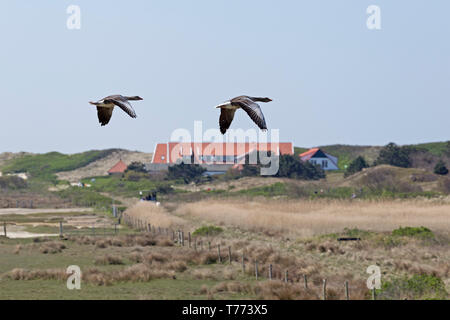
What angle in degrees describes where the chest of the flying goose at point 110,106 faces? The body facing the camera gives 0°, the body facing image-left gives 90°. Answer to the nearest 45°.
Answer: approximately 270°

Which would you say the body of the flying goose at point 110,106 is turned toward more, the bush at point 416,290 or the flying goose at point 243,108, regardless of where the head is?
the flying goose

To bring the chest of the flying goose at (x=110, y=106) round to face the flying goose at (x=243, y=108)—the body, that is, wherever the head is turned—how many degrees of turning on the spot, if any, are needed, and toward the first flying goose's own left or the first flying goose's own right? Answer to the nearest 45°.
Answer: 0° — it already faces it
